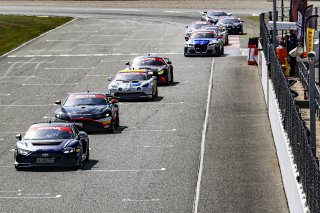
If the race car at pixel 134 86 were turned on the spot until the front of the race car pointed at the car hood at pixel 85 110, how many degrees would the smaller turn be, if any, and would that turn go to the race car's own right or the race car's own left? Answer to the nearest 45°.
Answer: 0° — it already faces it

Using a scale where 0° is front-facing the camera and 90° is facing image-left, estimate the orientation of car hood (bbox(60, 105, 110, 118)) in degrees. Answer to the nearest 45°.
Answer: approximately 0°

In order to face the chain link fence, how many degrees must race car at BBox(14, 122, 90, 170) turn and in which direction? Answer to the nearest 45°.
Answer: approximately 45° to its left

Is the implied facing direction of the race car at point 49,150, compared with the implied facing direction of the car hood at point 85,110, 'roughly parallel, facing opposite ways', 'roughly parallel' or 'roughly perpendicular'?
roughly parallel

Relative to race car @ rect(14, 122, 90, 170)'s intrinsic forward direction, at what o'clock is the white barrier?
The white barrier is roughly at 8 o'clock from the race car.

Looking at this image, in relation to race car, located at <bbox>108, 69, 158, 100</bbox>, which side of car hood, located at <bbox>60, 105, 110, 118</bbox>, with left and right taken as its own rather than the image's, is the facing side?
back

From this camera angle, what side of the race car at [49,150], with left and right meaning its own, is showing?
front

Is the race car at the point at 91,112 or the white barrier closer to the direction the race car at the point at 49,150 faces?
the white barrier

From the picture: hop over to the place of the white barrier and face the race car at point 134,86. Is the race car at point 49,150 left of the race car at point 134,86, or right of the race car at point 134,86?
left

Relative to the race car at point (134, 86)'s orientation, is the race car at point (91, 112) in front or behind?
in front

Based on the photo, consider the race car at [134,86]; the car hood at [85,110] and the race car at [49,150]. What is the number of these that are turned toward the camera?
3

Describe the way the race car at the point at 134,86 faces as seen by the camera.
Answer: facing the viewer

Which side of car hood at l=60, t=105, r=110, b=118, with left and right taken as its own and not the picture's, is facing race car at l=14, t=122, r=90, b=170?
front

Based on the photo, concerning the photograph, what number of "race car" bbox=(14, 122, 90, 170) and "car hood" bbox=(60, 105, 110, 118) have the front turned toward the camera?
2

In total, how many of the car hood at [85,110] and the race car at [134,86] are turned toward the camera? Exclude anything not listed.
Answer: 2

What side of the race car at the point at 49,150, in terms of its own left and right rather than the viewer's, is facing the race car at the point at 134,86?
back
